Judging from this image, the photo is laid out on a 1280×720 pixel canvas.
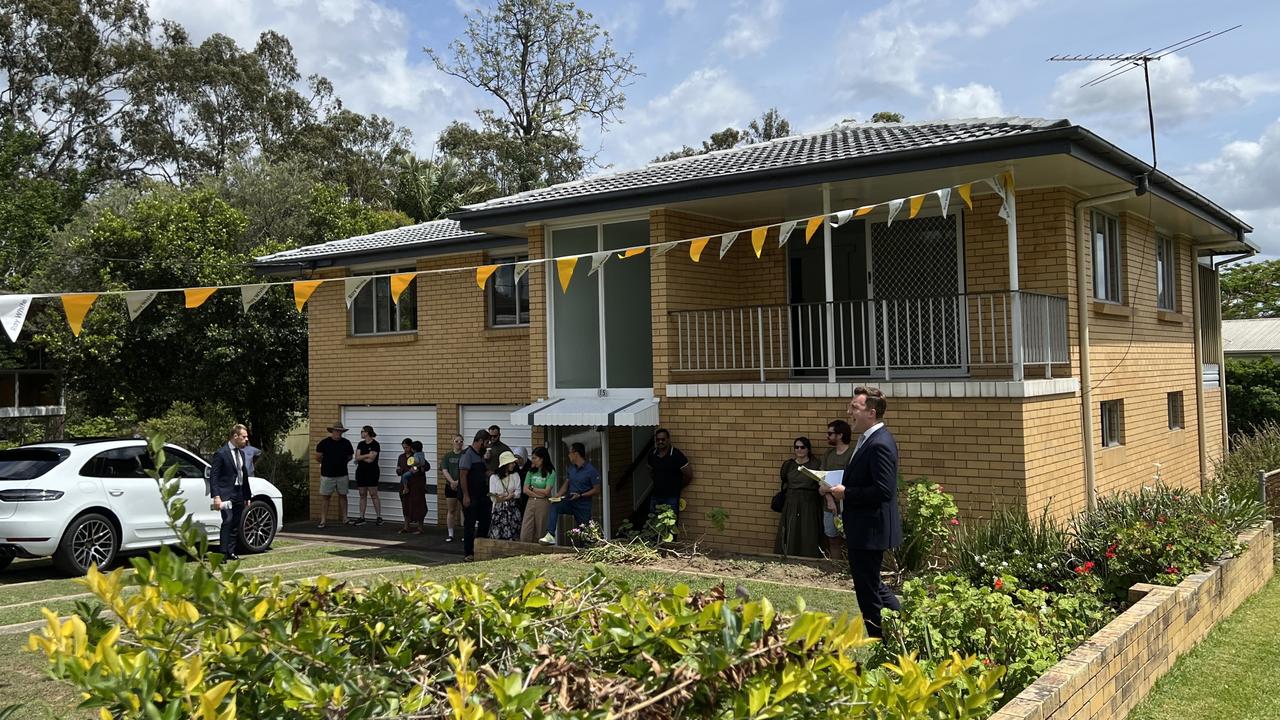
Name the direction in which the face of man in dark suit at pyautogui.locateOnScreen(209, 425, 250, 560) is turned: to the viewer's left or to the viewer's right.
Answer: to the viewer's right

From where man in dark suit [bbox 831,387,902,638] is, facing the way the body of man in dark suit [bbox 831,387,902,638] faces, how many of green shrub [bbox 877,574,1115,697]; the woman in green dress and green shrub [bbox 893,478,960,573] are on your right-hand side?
2

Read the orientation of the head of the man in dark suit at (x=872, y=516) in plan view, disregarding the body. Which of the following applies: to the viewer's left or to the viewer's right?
to the viewer's left

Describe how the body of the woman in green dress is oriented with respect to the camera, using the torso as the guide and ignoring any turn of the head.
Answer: toward the camera

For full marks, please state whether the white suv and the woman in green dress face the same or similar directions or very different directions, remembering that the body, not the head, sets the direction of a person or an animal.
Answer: very different directions

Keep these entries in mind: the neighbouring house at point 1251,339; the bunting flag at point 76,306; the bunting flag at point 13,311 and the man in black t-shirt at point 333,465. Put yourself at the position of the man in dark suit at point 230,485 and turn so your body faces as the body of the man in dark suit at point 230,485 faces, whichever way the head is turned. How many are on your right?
2

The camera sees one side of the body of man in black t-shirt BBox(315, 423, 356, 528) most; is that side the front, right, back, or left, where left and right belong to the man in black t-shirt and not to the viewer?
front

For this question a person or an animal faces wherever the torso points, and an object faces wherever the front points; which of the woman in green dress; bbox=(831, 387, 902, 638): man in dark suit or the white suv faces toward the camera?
the woman in green dress

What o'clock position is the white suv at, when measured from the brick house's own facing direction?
The white suv is roughly at 1 o'clock from the brick house.

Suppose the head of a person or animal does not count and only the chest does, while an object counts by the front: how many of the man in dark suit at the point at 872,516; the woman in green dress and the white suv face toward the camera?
1

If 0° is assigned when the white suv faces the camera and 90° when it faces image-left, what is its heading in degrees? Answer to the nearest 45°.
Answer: approximately 225°

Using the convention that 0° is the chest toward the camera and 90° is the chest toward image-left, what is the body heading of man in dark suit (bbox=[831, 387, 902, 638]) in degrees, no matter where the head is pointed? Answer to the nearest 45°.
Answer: approximately 90°

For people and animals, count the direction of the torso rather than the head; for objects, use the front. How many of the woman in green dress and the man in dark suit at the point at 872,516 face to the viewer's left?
1

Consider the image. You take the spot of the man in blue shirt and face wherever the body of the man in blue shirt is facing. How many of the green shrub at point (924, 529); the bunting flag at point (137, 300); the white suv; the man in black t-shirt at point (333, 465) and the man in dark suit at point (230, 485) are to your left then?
1

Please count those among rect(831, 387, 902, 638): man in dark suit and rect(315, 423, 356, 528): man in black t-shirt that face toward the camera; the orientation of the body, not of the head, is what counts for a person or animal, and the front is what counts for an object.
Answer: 1

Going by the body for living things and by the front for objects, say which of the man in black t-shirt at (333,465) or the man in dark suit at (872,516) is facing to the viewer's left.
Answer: the man in dark suit
